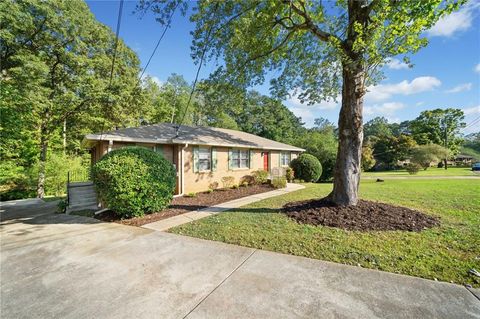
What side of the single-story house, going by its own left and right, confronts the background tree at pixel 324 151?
left

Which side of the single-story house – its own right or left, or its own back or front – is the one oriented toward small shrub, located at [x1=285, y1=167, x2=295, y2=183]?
left

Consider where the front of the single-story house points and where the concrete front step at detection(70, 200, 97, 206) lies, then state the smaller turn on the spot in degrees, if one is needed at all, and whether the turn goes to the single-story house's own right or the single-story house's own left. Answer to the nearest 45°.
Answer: approximately 135° to the single-story house's own right

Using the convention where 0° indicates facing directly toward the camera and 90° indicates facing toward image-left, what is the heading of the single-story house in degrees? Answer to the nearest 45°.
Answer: approximately 315°

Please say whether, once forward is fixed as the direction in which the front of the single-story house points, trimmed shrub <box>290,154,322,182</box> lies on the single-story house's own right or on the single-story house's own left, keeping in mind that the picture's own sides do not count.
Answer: on the single-story house's own left
